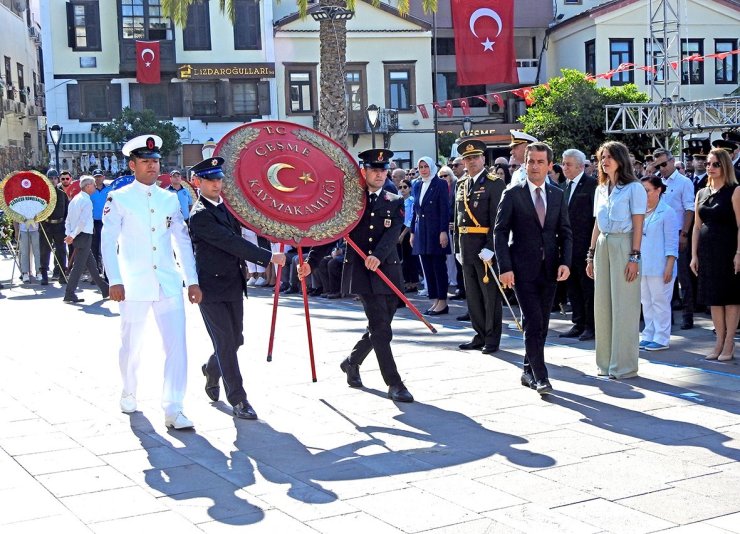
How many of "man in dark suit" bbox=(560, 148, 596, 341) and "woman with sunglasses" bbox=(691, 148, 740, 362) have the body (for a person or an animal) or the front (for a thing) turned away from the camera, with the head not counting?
0

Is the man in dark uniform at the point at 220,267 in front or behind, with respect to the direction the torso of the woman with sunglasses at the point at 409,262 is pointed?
in front

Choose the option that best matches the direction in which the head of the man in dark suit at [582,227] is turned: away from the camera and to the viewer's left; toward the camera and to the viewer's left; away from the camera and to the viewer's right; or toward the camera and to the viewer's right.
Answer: toward the camera and to the viewer's left

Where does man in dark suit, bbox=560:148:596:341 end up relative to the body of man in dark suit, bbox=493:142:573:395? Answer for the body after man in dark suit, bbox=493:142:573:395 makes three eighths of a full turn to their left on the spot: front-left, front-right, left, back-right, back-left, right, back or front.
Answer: front-left

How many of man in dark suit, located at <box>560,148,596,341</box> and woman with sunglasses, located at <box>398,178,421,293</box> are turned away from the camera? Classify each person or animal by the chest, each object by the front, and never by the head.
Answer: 0

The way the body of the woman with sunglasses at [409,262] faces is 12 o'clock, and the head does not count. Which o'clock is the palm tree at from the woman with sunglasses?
The palm tree is roughly at 4 o'clock from the woman with sunglasses.

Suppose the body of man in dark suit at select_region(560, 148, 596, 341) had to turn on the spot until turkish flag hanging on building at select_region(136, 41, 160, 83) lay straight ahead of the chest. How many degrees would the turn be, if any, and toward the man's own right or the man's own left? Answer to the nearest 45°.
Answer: approximately 90° to the man's own right

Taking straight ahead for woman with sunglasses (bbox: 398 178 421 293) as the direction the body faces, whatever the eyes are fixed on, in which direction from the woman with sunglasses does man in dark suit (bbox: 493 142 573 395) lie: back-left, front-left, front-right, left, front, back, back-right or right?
front-left
